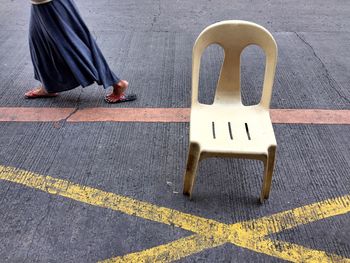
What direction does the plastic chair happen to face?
toward the camera
